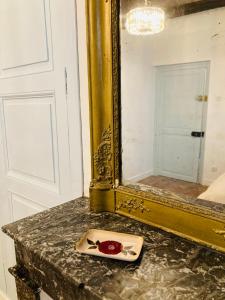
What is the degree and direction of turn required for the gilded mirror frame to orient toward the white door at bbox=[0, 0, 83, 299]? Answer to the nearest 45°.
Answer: approximately 90° to its right

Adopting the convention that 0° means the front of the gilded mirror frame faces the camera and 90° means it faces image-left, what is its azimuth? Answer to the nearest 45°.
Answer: approximately 45°
